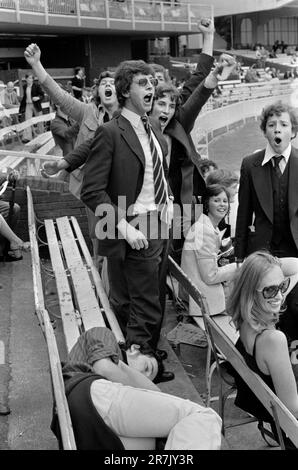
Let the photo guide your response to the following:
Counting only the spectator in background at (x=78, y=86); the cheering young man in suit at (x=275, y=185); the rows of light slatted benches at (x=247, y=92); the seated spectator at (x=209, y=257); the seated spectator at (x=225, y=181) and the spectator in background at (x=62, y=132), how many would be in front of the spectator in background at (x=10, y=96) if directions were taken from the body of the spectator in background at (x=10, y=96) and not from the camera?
4

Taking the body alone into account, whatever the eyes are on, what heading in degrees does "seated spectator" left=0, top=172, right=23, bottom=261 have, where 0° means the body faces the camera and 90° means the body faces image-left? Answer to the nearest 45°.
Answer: approximately 270°

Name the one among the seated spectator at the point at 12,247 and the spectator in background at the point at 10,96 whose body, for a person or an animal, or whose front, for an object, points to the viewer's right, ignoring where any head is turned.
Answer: the seated spectator

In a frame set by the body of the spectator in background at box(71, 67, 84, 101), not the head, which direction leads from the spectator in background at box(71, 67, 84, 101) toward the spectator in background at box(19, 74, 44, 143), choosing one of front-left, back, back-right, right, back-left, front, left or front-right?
front-right

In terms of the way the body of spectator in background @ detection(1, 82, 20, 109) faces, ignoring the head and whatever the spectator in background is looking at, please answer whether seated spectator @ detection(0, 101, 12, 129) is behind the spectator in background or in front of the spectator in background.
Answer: in front

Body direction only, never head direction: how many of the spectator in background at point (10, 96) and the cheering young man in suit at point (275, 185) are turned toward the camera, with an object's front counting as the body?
2

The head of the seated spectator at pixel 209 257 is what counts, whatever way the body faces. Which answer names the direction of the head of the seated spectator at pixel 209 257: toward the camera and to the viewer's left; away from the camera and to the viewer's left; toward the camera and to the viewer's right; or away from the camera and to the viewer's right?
toward the camera and to the viewer's right

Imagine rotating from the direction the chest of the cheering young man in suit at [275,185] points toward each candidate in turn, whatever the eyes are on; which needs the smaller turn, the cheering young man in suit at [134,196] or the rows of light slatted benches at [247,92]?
the cheering young man in suit

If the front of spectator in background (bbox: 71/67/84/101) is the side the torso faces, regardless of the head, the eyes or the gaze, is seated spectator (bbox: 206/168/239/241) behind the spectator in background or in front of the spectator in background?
in front

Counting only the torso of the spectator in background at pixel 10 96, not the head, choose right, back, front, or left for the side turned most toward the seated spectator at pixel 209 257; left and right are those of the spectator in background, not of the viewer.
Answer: front
